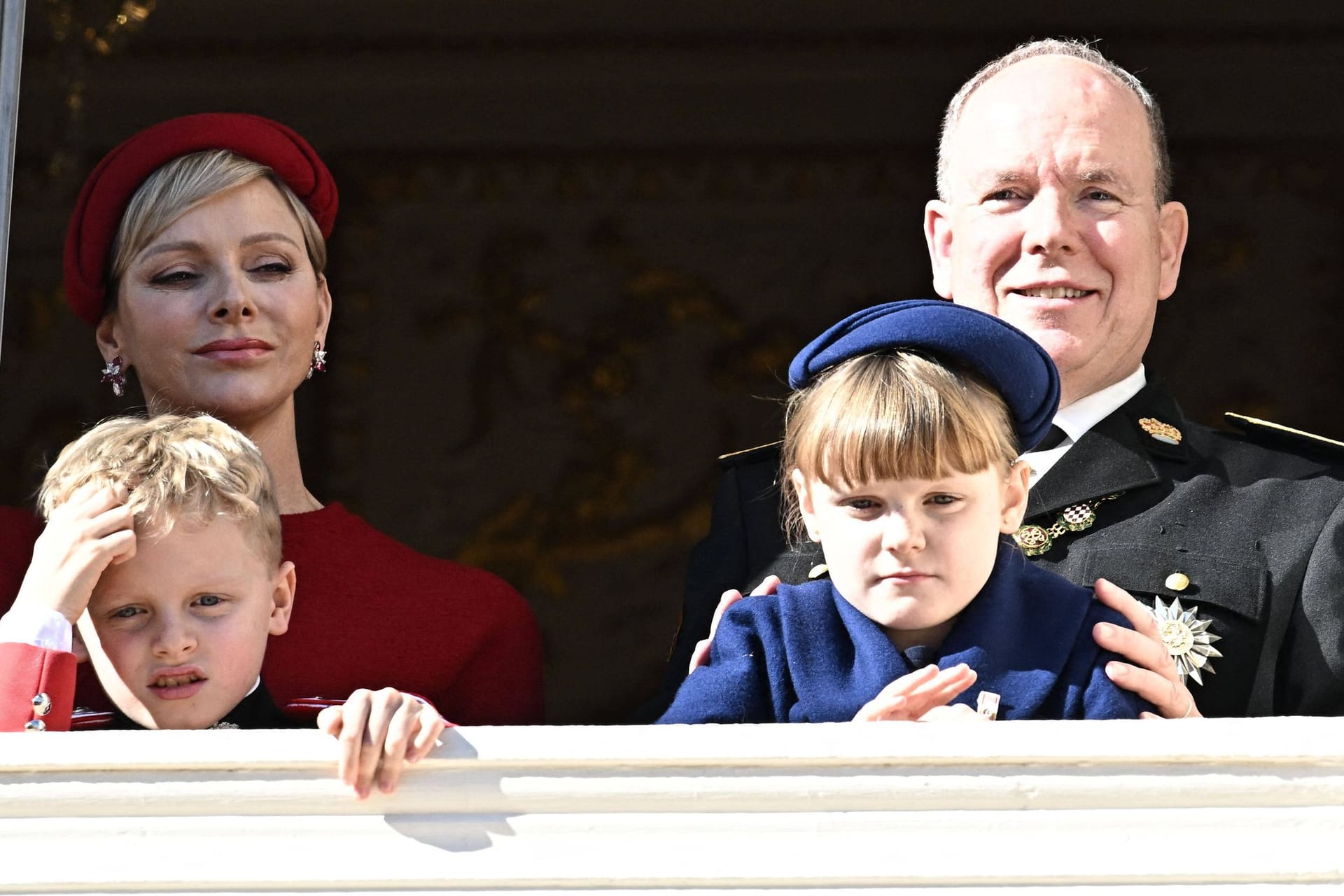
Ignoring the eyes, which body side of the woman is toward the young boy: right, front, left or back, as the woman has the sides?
front

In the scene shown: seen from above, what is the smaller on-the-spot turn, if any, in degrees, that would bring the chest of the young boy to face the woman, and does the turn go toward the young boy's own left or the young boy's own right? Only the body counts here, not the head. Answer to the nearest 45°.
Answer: approximately 180°

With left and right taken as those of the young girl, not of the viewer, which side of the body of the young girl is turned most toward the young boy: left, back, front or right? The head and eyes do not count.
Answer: right

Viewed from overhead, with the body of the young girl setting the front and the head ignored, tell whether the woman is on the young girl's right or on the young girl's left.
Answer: on the young girl's right

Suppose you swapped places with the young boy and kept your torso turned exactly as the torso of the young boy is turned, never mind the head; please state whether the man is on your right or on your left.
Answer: on your left

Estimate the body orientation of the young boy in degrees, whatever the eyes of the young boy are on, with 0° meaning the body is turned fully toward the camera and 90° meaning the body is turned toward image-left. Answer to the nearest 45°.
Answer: approximately 0°

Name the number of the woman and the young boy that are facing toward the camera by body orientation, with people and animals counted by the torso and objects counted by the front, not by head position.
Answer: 2

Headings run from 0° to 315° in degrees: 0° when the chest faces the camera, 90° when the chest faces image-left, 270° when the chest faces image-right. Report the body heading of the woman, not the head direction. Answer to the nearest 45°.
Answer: approximately 0°

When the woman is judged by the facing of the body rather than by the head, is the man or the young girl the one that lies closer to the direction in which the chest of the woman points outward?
the young girl
